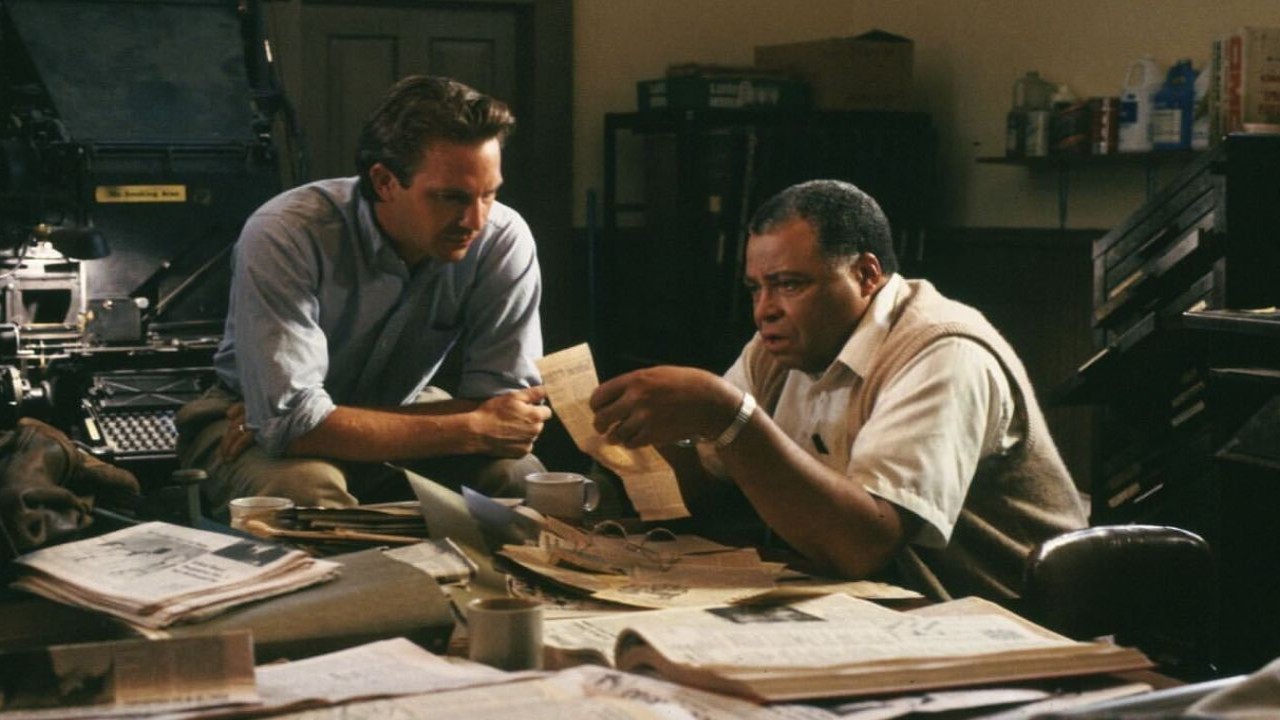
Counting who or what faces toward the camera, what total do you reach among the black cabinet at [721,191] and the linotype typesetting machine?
2

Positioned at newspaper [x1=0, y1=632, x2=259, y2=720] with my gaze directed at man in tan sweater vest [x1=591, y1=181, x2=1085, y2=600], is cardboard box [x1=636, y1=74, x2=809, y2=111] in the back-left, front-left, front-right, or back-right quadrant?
front-left

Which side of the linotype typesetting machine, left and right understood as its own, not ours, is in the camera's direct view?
front

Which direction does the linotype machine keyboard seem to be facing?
toward the camera

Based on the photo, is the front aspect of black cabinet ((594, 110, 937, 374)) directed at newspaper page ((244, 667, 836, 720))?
yes

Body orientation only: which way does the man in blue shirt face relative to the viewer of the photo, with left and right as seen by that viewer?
facing the viewer and to the right of the viewer

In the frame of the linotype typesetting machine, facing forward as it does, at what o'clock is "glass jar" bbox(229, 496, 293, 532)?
The glass jar is roughly at 12 o'clock from the linotype typesetting machine.

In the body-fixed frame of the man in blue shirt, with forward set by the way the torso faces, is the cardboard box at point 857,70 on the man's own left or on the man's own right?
on the man's own left

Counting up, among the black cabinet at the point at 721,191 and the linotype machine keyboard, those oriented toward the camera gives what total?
2

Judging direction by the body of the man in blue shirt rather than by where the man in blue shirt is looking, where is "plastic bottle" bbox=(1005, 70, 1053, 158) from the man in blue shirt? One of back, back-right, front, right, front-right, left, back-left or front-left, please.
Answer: left

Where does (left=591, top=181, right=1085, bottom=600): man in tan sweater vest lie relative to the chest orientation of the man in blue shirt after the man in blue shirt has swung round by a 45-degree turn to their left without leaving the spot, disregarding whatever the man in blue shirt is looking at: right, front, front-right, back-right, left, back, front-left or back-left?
front-right

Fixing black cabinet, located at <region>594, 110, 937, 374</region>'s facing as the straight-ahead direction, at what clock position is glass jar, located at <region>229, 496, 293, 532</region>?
The glass jar is roughly at 12 o'clock from the black cabinet.

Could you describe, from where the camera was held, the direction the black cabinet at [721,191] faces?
facing the viewer

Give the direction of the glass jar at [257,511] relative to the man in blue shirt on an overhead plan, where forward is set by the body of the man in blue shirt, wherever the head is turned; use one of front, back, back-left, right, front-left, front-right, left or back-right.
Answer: front-right

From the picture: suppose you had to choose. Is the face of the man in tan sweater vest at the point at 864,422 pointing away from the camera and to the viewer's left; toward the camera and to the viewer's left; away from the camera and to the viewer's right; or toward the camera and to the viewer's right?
toward the camera and to the viewer's left

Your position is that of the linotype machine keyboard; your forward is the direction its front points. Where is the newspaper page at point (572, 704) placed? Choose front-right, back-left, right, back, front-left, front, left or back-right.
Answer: front

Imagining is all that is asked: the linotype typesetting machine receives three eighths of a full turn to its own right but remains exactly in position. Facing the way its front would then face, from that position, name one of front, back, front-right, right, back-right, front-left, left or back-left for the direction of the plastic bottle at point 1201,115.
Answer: back-right

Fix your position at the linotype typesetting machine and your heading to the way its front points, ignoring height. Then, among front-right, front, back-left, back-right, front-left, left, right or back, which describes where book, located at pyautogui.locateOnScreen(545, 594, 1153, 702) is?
front

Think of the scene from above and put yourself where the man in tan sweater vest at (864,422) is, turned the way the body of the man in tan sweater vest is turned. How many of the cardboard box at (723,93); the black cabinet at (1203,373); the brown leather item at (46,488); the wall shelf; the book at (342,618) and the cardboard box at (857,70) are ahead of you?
2

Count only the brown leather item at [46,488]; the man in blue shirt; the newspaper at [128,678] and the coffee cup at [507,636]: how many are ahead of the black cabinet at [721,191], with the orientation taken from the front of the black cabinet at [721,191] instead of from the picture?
4
